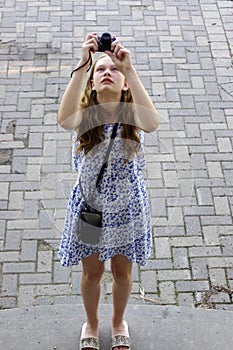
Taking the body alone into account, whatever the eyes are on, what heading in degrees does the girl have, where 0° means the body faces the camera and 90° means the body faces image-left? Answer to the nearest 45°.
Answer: approximately 0°
